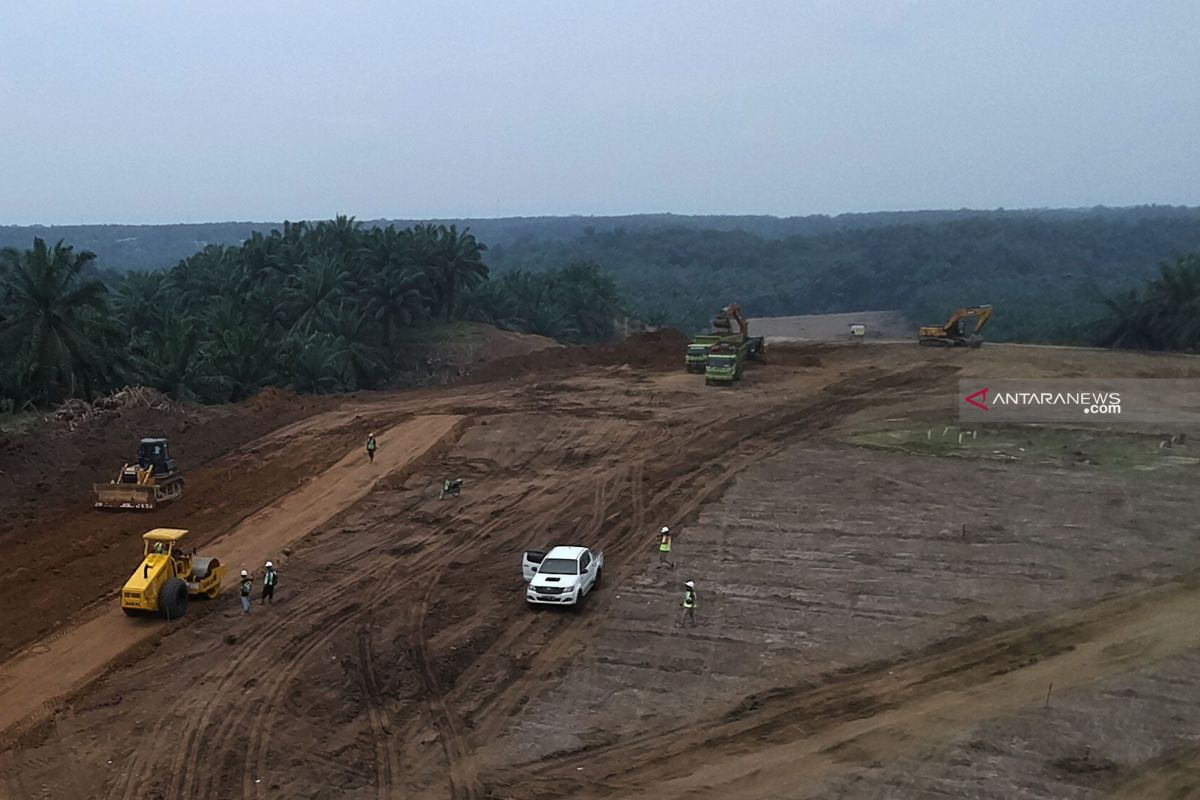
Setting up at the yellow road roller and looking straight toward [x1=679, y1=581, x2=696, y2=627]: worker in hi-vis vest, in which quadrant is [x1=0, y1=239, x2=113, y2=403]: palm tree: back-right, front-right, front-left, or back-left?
back-left

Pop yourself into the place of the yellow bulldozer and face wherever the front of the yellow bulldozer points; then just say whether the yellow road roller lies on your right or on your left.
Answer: on your left

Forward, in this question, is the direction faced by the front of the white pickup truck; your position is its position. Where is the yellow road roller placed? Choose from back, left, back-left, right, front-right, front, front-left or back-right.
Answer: front-right

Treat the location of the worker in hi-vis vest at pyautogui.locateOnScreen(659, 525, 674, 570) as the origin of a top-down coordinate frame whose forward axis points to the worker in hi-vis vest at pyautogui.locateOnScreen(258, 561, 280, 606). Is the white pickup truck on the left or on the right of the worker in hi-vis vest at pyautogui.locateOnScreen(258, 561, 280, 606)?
left

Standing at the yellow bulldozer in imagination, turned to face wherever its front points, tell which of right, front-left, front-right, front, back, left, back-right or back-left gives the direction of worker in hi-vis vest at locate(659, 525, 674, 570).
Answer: left

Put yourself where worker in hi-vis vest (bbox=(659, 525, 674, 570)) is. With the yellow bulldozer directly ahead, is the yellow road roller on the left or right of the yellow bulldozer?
left

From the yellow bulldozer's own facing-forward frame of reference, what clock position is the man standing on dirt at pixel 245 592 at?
The man standing on dirt is roughly at 10 o'clock from the yellow bulldozer.

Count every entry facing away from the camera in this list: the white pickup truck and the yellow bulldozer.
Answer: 0

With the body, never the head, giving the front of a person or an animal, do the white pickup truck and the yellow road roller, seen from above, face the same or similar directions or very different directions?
very different directions

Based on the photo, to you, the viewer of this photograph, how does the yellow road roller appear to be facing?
facing away from the viewer and to the right of the viewer

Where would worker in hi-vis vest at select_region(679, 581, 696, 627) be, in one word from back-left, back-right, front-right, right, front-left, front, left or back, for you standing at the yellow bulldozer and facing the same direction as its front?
left

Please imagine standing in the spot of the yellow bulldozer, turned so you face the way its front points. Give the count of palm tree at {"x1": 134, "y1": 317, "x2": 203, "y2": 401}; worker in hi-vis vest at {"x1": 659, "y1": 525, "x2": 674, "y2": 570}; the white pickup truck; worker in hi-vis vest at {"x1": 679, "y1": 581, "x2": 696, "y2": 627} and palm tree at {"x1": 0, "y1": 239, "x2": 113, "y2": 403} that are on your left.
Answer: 3
